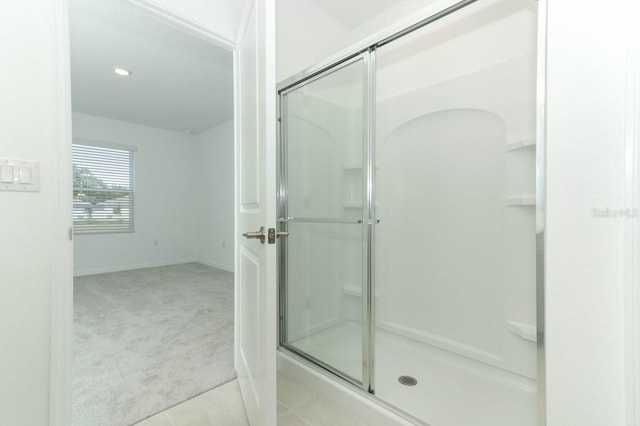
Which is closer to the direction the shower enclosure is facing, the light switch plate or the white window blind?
the light switch plate

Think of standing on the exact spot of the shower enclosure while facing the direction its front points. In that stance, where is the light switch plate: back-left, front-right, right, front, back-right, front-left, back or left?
front

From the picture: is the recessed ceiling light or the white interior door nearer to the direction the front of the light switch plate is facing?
the white interior door

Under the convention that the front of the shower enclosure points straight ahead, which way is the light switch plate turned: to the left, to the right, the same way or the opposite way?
to the left

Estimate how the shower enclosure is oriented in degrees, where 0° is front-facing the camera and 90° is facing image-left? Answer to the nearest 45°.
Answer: approximately 45°

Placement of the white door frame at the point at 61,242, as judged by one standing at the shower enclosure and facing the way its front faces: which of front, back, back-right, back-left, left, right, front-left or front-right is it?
front

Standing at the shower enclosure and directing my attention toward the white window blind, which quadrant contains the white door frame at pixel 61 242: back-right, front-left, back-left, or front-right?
front-left

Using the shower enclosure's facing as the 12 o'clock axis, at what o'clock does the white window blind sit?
The white window blind is roughly at 2 o'clock from the shower enclosure.

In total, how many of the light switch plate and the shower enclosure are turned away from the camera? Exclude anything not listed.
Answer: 0

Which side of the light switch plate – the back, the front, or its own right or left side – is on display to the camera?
front

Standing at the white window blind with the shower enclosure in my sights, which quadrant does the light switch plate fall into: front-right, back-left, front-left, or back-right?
front-right
